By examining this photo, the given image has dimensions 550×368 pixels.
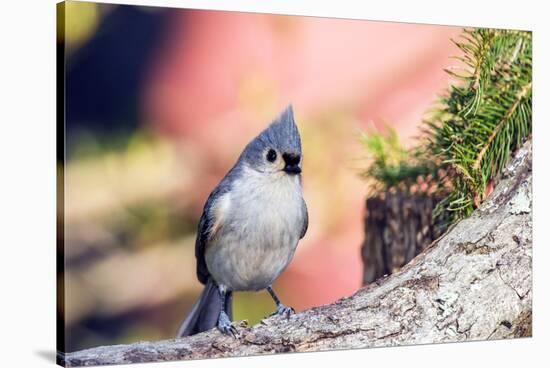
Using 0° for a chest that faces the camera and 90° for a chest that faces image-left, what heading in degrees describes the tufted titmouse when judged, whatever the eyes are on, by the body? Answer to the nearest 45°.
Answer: approximately 315°

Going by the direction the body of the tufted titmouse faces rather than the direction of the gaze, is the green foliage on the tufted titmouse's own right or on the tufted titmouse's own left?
on the tufted titmouse's own left
